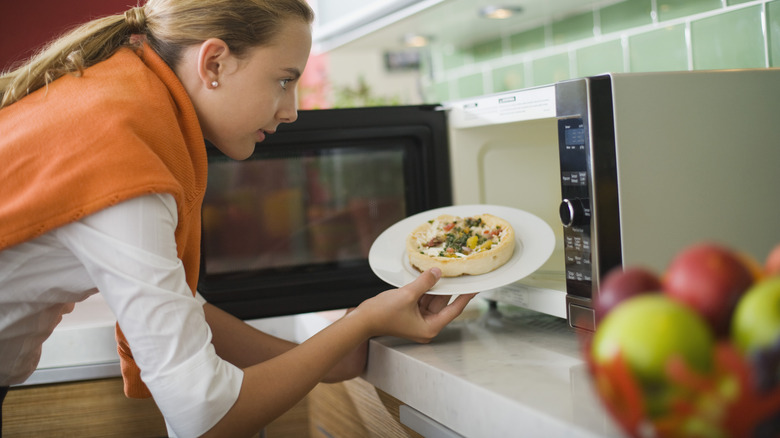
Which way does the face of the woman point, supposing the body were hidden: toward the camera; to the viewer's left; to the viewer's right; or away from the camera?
to the viewer's right

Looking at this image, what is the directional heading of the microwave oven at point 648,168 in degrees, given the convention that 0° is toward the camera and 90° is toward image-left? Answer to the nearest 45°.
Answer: approximately 45°

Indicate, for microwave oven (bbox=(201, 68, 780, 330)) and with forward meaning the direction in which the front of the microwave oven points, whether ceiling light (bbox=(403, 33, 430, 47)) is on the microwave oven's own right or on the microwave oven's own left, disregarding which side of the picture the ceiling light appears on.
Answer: on the microwave oven's own right

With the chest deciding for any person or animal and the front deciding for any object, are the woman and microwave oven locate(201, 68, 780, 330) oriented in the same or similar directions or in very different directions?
very different directions

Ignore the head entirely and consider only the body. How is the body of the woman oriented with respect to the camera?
to the viewer's right

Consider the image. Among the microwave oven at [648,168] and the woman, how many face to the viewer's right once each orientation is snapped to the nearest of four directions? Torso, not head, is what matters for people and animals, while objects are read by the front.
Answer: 1

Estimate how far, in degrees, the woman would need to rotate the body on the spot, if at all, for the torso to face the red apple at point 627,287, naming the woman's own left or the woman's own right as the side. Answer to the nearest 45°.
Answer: approximately 45° to the woman's own right
